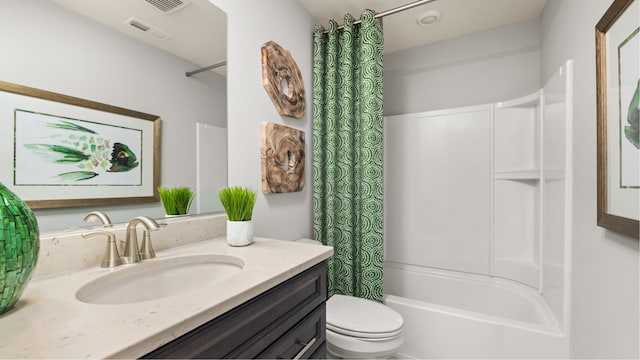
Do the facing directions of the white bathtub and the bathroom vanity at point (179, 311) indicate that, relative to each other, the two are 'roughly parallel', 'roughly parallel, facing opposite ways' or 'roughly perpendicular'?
roughly perpendicular

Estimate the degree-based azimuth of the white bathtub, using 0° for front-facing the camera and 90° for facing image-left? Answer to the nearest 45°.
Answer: approximately 0°

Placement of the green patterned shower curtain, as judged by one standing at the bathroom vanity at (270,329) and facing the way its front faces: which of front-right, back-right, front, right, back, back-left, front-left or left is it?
left

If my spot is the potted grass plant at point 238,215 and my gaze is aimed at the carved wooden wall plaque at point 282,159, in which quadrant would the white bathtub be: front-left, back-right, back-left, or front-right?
front-right

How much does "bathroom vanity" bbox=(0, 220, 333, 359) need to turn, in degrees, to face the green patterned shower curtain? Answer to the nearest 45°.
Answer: approximately 90° to its left

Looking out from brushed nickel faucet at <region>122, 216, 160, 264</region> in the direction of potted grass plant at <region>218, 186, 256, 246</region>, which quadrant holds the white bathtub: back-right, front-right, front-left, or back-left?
front-right

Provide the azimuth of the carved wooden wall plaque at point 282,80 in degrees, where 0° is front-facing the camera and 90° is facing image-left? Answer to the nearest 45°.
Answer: approximately 315°

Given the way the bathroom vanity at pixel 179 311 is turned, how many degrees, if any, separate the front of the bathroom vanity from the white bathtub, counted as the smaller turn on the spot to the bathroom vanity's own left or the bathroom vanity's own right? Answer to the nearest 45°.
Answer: approximately 45° to the bathroom vanity's own left

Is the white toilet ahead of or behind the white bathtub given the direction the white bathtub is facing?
ahead

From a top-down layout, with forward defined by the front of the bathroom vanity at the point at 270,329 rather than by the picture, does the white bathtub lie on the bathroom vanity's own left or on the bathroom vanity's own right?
on the bathroom vanity's own left

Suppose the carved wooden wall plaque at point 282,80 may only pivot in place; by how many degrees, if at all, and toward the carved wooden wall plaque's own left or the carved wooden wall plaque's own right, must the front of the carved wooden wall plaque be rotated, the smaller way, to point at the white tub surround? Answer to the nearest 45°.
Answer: approximately 45° to the carved wooden wall plaque's own left
